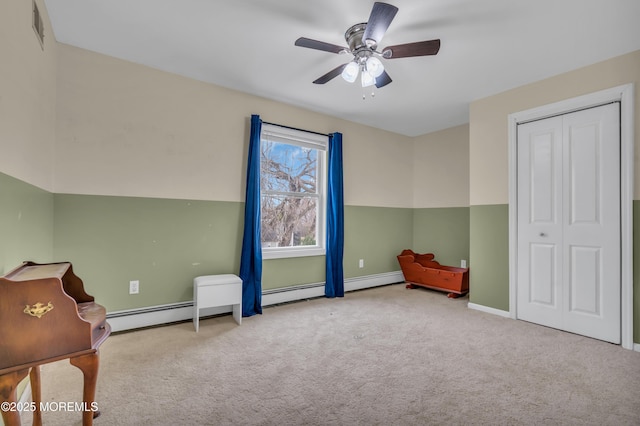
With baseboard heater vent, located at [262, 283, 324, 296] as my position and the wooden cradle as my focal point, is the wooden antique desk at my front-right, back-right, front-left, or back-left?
back-right

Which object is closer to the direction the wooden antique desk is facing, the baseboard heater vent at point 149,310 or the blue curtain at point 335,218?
the blue curtain
